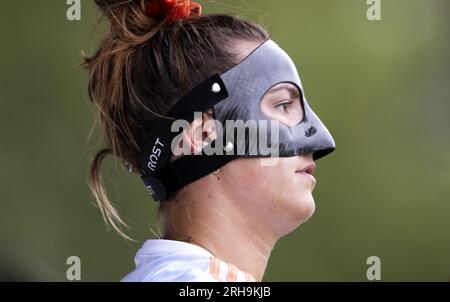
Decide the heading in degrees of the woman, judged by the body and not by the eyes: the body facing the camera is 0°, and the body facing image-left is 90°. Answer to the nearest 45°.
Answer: approximately 270°

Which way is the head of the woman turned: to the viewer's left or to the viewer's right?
to the viewer's right
